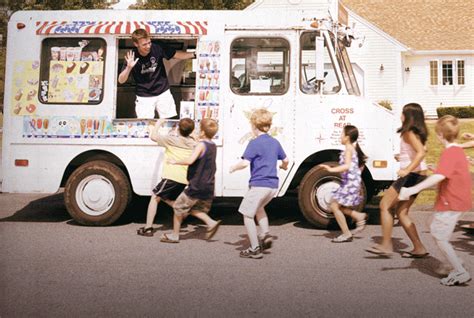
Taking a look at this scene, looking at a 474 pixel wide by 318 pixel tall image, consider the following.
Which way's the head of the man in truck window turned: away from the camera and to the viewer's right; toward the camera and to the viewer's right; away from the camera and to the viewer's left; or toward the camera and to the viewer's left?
toward the camera and to the viewer's right

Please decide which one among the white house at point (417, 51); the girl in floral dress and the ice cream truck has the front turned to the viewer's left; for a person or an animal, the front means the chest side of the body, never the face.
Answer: the girl in floral dress

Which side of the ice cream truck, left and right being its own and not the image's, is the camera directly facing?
right

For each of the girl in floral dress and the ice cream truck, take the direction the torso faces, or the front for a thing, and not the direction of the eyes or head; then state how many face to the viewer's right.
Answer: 1

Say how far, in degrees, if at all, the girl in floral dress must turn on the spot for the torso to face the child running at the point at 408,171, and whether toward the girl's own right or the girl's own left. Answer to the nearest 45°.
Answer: approximately 135° to the girl's own left

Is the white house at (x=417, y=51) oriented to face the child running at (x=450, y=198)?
yes

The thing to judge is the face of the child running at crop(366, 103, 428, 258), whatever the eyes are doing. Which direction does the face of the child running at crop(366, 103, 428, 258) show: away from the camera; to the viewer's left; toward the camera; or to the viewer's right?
to the viewer's left

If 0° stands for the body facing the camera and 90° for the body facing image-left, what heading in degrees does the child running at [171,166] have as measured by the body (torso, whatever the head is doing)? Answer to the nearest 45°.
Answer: approximately 135°

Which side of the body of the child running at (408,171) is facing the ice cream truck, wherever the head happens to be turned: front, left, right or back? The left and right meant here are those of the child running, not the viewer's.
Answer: front

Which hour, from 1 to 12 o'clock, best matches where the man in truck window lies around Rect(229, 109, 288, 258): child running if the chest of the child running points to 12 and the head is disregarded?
The man in truck window is roughly at 12 o'clock from the child running.

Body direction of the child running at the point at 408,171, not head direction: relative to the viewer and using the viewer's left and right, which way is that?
facing to the left of the viewer

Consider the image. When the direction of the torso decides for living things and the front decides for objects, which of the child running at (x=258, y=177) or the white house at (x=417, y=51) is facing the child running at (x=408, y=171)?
the white house

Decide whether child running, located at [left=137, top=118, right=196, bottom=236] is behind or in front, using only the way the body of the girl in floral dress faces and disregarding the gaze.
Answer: in front

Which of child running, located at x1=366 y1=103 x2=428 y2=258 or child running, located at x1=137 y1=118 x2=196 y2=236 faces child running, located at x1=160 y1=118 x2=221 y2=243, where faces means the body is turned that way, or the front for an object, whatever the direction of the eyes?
child running, located at x1=366 y1=103 x2=428 y2=258

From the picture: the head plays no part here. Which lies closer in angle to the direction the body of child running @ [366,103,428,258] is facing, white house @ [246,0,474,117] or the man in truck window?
the man in truck window

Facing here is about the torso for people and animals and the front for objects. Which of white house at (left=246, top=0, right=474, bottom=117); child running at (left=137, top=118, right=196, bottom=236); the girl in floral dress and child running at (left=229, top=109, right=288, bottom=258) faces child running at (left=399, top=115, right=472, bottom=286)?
the white house

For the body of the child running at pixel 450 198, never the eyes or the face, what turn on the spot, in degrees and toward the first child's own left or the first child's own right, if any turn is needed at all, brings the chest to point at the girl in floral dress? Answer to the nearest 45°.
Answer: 0° — they already face them
